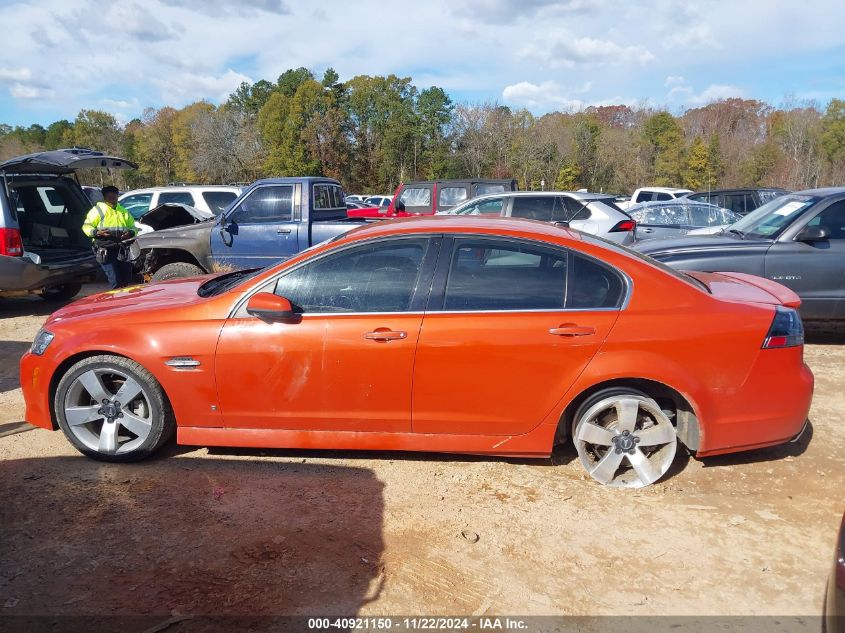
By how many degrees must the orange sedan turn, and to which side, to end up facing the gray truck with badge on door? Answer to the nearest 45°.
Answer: approximately 135° to its right

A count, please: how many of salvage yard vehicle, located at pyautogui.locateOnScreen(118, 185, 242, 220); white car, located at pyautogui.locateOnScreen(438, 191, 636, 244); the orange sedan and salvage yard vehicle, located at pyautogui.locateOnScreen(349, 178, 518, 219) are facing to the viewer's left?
4

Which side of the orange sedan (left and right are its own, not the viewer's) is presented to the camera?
left

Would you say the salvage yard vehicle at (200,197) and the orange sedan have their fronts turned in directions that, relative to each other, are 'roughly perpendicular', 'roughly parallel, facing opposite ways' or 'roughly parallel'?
roughly parallel

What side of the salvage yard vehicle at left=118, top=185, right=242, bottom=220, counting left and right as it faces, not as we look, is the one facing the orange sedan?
left

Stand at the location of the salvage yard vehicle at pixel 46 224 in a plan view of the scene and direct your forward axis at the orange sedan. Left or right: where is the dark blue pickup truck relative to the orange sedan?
left

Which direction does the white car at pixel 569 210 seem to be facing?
to the viewer's left

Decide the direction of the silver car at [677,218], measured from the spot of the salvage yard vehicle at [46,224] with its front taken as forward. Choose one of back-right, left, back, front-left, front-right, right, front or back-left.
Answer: back-right

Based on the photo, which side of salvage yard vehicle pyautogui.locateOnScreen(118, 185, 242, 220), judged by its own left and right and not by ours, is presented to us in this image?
left
